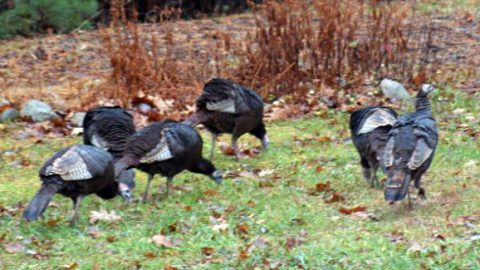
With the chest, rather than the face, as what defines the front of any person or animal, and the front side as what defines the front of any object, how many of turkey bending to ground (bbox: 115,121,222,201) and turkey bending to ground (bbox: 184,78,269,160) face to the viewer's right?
2

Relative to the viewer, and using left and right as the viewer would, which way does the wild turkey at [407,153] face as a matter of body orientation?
facing away from the viewer and to the right of the viewer

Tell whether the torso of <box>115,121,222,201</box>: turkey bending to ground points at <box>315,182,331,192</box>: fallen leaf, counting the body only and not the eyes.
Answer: yes

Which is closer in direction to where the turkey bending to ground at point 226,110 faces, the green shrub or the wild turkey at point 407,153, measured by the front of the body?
the wild turkey

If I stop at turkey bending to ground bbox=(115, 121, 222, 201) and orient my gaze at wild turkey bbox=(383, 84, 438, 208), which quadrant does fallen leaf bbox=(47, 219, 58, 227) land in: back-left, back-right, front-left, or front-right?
back-right

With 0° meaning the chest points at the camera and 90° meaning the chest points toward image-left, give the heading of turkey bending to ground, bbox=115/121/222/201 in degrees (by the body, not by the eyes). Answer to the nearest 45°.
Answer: approximately 270°

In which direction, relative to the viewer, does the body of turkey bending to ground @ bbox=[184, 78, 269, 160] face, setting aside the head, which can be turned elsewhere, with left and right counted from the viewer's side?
facing to the right of the viewer
